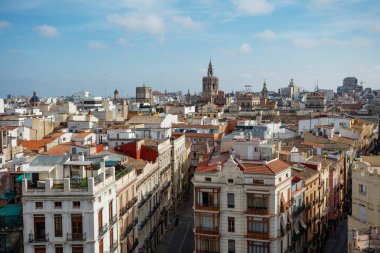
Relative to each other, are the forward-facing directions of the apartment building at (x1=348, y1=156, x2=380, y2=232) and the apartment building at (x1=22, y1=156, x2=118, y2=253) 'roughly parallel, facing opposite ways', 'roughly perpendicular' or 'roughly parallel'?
roughly perpendicular

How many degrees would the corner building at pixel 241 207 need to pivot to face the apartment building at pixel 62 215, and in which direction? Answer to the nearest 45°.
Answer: approximately 45° to its right

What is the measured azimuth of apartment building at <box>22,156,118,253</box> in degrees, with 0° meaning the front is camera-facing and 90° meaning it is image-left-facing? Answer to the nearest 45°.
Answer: approximately 0°

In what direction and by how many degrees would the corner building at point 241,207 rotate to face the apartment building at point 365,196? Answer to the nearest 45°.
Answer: approximately 90° to its left

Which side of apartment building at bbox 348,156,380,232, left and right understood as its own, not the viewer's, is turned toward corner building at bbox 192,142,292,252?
front

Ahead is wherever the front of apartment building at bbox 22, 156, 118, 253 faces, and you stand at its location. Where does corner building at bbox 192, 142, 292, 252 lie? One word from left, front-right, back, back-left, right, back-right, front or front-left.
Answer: left

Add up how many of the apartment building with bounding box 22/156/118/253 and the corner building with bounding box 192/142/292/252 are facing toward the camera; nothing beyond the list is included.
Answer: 2

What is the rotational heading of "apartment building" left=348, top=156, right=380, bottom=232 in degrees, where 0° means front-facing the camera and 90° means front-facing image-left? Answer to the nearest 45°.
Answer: approximately 45°
